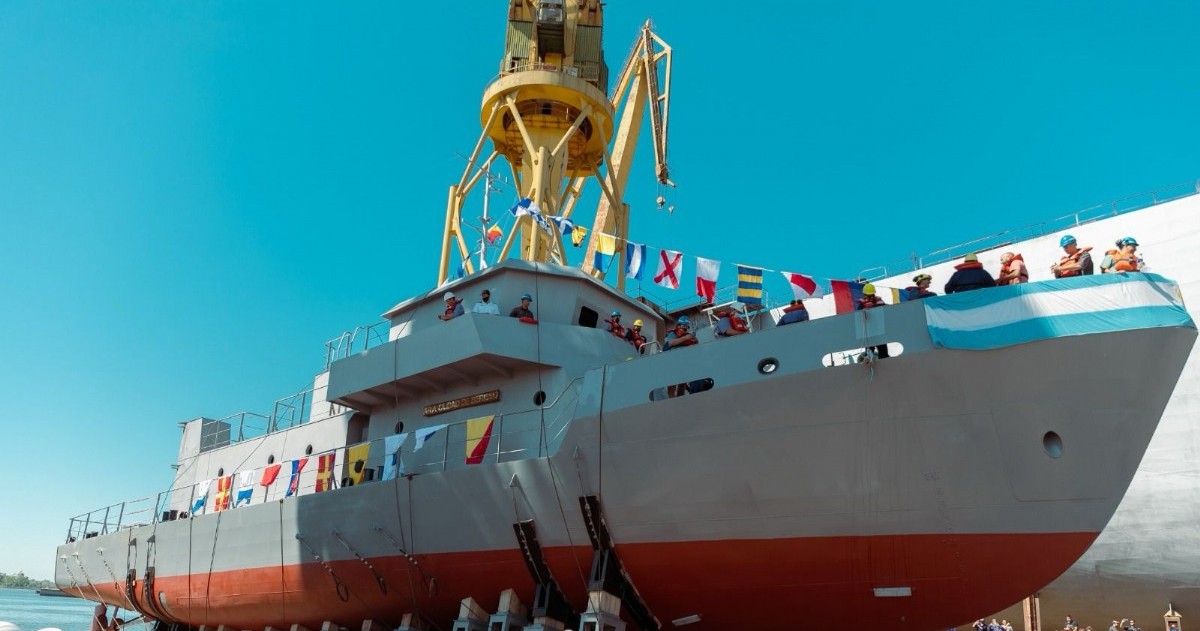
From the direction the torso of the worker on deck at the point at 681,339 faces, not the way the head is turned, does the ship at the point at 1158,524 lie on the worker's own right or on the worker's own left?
on the worker's own left

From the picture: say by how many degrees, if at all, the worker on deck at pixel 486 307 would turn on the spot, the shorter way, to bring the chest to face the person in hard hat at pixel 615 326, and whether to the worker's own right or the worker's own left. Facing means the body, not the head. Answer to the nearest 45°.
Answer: approximately 90° to the worker's own left

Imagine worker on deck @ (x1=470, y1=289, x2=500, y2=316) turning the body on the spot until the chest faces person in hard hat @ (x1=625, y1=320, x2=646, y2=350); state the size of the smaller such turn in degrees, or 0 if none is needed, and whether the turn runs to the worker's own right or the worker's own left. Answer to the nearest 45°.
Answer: approximately 90° to the worker's own left

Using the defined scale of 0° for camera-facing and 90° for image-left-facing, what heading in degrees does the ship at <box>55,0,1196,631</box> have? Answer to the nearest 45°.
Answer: approximately 315°

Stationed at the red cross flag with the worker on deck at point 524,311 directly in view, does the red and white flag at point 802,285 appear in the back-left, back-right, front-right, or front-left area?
back-left

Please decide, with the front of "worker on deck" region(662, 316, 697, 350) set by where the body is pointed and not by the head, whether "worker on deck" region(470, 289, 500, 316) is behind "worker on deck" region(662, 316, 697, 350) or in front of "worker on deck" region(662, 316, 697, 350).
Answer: behind

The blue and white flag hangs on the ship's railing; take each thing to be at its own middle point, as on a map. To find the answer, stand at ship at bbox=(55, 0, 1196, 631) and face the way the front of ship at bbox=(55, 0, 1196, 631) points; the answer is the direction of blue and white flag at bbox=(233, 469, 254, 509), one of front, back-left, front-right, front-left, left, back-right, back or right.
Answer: back

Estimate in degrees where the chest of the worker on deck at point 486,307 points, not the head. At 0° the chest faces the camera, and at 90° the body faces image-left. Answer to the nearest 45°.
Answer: approximately 0°

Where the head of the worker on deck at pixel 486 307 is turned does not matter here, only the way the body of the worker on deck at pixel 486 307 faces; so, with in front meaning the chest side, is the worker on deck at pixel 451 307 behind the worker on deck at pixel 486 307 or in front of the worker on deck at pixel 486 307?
behind

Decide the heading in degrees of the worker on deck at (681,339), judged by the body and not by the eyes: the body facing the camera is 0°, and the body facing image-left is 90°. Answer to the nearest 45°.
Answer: approximately 315°

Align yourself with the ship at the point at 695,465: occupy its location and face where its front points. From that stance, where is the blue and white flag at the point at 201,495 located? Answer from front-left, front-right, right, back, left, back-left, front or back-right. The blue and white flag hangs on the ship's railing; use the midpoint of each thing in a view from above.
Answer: back
